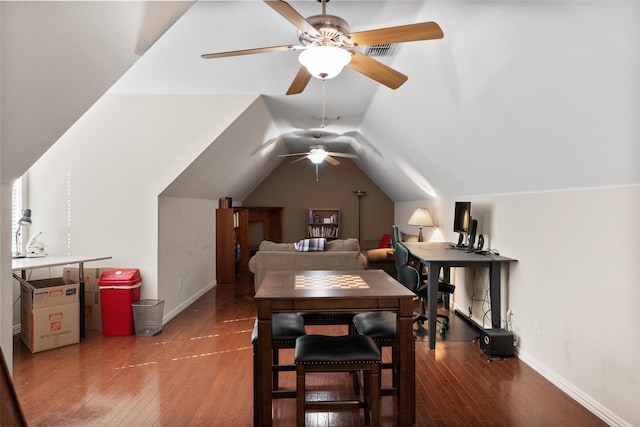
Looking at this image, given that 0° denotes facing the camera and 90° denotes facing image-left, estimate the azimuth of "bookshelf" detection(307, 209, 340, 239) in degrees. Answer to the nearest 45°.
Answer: approximately 0°

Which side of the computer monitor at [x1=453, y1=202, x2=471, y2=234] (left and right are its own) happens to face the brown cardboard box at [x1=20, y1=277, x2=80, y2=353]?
front

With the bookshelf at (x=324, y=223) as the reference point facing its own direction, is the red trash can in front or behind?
in front

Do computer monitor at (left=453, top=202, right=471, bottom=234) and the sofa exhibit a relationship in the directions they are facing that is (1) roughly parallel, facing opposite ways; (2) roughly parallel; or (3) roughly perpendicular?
roughly perpendicular

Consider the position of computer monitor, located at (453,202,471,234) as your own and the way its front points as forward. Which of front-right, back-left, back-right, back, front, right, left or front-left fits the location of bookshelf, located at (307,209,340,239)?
right

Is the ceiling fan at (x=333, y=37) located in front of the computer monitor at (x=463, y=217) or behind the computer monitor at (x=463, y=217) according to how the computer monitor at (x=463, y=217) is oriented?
in front

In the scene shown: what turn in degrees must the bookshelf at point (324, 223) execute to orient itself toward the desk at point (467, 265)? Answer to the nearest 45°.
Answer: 0° — it already faces it
